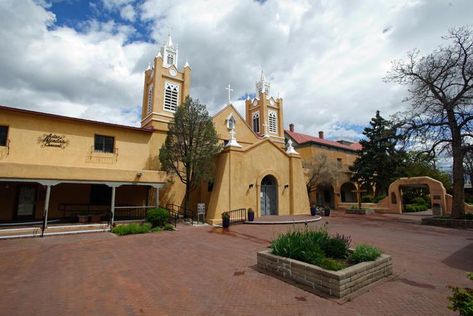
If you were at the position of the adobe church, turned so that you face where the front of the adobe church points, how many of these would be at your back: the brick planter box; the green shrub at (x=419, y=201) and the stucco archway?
0

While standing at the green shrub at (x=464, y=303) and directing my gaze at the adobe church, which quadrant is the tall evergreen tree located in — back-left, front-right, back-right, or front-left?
front-right

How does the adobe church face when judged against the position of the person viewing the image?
facing the viewer and to the right of the viewer

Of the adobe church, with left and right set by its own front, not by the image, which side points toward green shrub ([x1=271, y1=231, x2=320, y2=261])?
front

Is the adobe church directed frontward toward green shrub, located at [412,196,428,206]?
no

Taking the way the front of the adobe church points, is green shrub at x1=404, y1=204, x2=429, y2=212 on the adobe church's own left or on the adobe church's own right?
on the adobe church's own left

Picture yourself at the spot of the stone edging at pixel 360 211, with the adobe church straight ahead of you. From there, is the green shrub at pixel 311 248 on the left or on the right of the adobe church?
left

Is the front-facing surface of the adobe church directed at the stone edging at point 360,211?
no

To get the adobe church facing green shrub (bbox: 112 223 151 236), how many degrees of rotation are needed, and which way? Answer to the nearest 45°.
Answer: approximately 45° to its right

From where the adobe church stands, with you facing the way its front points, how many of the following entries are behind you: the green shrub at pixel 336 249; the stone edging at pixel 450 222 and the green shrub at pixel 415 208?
0

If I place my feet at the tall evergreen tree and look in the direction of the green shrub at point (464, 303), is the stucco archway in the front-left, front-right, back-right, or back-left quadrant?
front-left

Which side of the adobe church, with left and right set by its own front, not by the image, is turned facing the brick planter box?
front

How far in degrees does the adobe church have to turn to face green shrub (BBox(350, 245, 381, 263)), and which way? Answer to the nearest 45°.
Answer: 0° — it already faces it

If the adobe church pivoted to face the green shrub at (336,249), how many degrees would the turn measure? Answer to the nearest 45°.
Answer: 0° — it already faces it

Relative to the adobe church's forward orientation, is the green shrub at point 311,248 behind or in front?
in front

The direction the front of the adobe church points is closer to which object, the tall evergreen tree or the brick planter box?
the brick planter box

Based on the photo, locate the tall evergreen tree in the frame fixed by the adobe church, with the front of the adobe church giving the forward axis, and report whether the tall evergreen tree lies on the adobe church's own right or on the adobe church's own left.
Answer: on the adobe church's own left

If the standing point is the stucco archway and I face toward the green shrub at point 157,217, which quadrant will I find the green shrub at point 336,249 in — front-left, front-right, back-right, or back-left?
front-left
